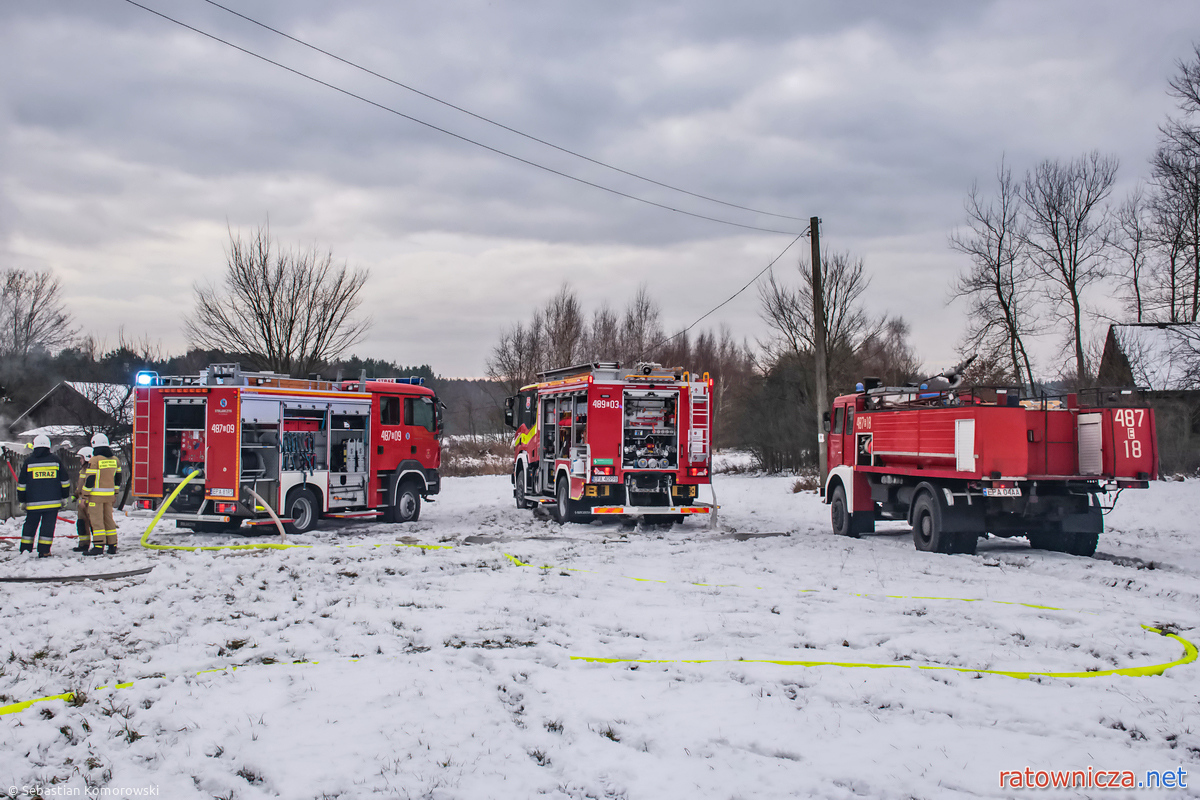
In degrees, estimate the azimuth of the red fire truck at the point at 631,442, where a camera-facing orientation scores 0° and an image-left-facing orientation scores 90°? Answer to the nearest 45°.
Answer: approximately 135°

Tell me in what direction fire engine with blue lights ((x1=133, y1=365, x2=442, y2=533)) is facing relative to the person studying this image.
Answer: facing away from the viewer and to the right of the viewer

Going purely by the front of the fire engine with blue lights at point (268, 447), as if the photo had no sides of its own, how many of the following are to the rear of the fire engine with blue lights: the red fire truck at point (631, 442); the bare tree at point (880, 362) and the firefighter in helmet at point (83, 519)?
1

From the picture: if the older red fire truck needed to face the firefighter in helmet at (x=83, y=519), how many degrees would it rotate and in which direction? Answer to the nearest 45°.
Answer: approximately 45° to its left

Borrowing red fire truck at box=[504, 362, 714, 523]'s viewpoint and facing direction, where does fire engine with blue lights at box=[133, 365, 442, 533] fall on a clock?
The fire engine with blue lights is roughly at 10 o'clock from the red fire truck.

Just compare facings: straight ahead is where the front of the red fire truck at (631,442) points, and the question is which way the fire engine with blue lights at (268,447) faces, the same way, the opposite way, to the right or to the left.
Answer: to the right

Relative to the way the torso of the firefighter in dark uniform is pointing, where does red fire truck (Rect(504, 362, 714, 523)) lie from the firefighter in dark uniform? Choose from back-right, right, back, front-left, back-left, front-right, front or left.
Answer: right

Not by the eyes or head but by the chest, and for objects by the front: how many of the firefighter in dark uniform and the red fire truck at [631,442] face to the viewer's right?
0

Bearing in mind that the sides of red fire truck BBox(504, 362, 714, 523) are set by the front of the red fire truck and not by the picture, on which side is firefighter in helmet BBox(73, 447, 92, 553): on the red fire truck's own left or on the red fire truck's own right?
on the red fire truck's own left

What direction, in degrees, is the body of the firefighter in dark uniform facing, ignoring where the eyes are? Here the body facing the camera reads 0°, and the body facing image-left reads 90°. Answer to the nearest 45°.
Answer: approximately 180°
